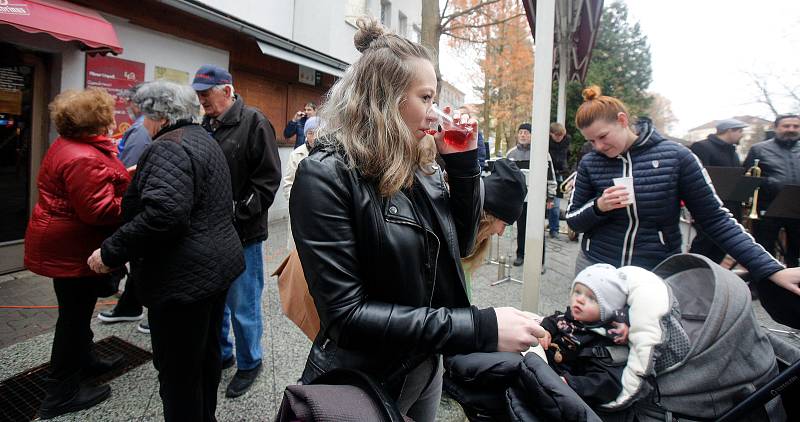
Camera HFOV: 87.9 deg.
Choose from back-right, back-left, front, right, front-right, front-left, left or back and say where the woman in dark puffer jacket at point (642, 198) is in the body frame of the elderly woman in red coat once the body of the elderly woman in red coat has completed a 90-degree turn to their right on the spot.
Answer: front

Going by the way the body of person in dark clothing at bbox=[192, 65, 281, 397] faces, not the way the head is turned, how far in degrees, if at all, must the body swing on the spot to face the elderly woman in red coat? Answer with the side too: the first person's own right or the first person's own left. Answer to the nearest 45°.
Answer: approximately 45° to the first person's own right

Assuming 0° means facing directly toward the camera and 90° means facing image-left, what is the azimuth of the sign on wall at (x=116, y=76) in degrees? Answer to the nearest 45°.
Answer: approximately 315°

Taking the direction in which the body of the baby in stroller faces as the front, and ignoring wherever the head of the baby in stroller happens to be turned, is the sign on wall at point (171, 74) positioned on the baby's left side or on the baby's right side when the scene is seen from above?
on the baby's right side

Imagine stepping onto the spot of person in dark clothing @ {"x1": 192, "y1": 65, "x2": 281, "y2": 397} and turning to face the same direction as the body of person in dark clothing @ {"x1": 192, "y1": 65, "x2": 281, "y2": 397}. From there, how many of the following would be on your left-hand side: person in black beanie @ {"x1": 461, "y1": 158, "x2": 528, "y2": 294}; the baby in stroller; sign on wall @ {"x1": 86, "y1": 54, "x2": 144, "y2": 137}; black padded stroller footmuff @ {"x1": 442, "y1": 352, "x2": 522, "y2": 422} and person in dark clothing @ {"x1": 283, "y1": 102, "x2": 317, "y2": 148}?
3

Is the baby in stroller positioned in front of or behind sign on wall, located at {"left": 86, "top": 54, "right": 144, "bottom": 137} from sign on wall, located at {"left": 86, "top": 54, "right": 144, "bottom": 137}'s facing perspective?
in front

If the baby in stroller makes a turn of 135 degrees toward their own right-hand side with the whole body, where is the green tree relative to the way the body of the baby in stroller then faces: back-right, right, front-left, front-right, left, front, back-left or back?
front

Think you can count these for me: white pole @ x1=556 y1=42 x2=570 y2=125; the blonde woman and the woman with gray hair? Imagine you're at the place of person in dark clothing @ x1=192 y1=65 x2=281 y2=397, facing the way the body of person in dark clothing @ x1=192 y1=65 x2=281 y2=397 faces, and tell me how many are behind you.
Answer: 1
